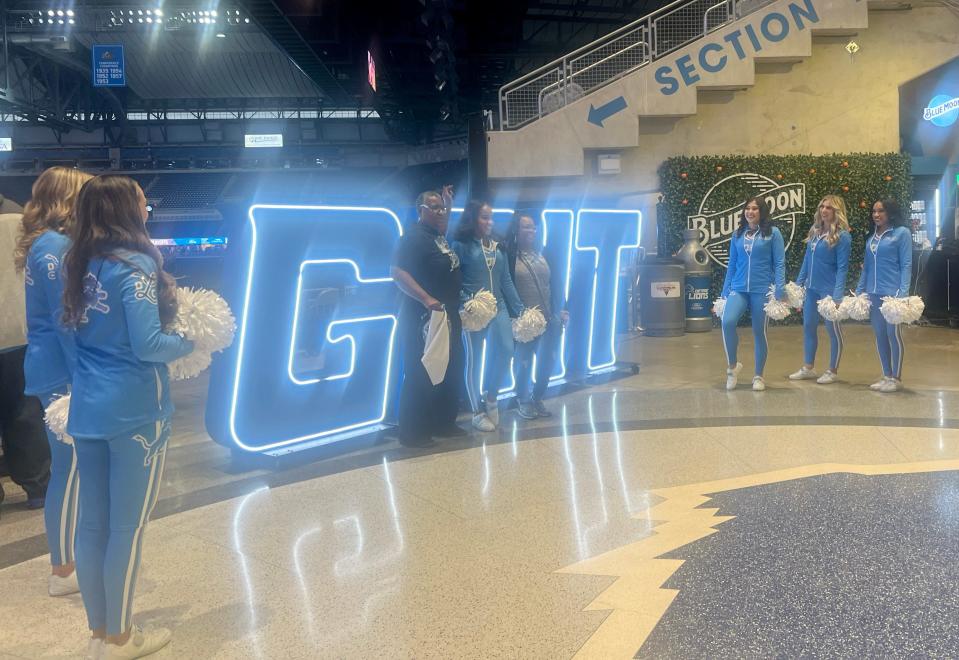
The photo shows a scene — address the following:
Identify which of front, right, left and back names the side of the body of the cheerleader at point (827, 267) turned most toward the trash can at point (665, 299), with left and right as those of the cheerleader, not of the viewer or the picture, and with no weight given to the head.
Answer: right

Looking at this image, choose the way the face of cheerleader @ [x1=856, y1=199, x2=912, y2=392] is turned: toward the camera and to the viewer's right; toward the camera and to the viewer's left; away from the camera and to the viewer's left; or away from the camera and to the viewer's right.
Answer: toward the camera and to the viewer's left

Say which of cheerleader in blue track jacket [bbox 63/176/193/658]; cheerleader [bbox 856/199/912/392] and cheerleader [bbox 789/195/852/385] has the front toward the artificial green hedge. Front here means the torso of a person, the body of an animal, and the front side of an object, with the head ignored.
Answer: the cheerleader in blue track jacket

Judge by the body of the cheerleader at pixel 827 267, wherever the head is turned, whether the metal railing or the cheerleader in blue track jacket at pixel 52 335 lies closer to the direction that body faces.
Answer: the cheerleader in blue track jacket

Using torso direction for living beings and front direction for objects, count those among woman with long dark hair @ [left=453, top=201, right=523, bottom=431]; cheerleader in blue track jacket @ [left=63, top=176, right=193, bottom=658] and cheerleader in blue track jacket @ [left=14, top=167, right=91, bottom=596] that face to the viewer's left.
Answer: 0

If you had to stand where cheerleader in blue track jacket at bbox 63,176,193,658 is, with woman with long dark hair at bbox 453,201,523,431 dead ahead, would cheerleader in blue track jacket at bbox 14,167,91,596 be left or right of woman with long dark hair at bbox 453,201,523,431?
left

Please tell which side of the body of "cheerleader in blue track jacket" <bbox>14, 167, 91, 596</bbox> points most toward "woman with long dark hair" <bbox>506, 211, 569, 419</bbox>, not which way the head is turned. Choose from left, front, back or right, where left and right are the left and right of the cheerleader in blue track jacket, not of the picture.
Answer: front

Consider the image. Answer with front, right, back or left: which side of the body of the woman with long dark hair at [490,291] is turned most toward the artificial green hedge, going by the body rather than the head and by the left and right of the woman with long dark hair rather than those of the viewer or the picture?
left

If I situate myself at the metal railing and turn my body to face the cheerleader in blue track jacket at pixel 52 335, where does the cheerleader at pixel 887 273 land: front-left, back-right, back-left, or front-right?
front-left

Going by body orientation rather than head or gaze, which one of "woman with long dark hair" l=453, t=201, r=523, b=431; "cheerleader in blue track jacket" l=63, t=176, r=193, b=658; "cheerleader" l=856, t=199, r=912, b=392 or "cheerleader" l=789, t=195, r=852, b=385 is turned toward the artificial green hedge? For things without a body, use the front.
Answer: the cheerleader in blue track jacket

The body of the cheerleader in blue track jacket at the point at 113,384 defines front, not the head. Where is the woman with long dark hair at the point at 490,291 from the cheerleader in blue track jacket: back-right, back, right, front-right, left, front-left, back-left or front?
front

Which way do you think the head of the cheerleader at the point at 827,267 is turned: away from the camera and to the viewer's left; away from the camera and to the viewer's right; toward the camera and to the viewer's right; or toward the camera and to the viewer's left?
toward the camera and to the viewer's left

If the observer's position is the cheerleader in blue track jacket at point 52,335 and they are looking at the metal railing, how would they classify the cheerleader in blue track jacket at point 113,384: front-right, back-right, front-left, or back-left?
back-right
